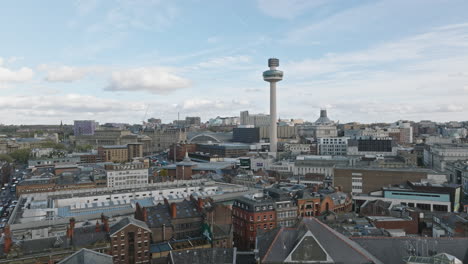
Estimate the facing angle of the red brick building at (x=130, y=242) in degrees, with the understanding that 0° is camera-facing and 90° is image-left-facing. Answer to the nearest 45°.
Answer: approximately 0°
